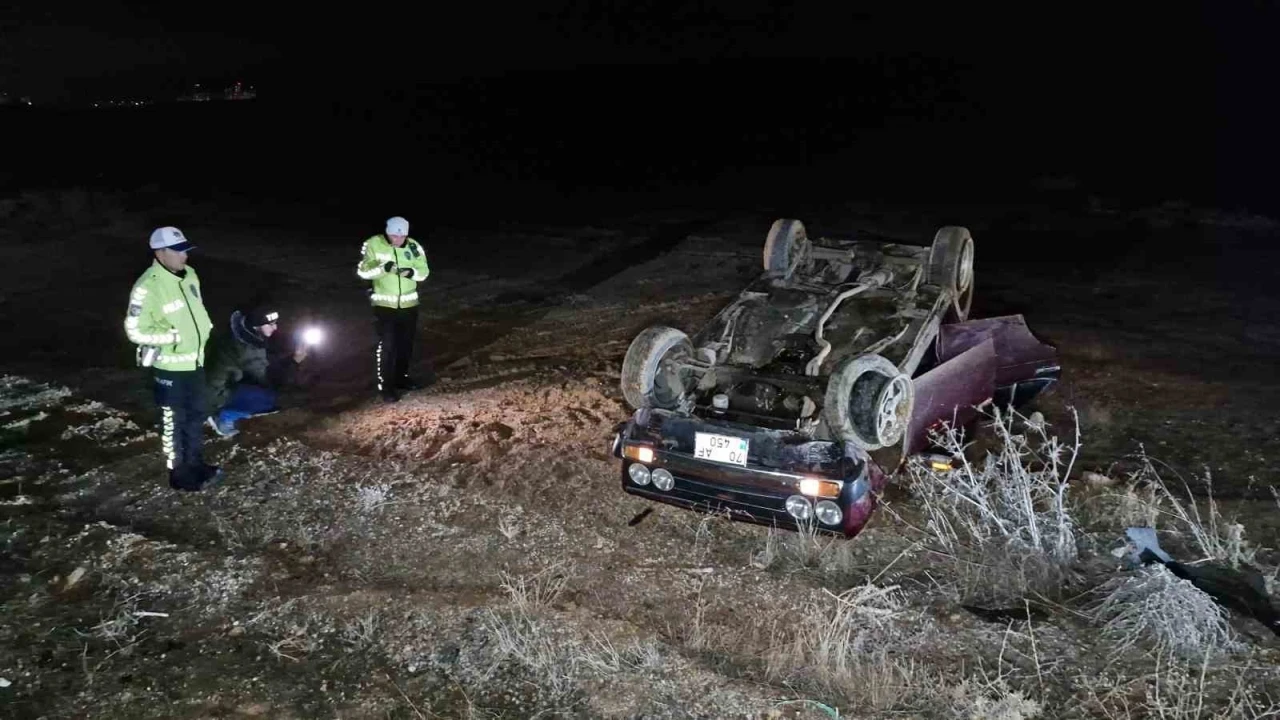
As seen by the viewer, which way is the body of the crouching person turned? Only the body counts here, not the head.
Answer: to the viewer's right

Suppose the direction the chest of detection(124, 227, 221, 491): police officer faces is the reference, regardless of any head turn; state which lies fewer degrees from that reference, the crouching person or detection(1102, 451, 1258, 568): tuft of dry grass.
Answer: the tuft of dry grass

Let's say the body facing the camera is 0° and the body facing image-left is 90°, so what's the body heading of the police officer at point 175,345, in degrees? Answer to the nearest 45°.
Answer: approximately 315°

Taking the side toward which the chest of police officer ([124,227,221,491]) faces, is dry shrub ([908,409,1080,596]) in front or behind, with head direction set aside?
in front

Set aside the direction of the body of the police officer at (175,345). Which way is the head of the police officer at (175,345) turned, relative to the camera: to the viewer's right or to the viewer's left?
to the viewer's right

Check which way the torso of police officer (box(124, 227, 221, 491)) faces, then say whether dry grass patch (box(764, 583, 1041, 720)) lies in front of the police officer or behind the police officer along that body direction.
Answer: in front

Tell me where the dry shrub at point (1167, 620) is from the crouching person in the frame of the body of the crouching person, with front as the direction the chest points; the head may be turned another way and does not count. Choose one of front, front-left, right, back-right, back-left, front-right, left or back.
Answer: front-right
